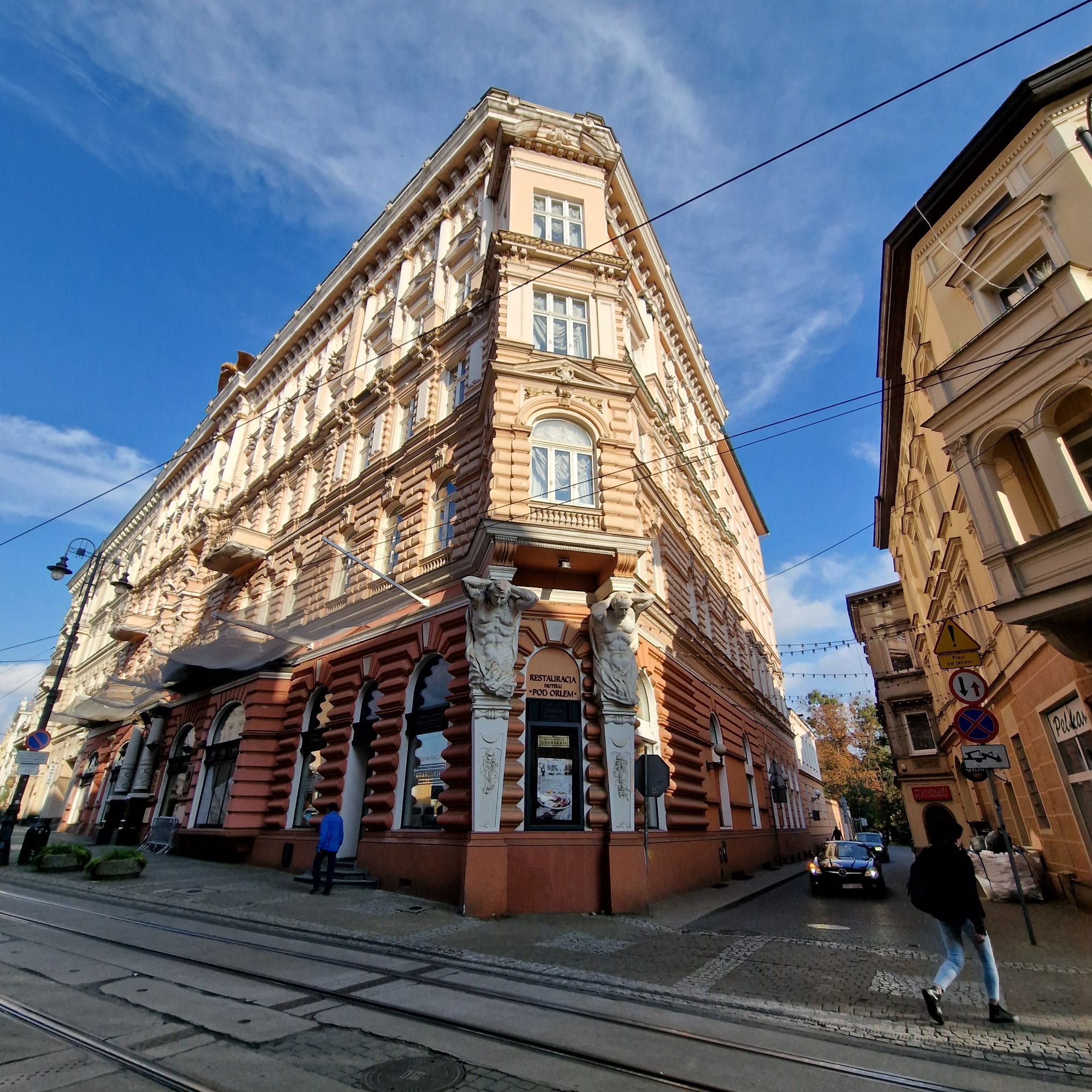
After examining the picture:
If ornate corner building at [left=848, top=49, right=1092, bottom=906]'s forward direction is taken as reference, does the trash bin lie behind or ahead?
ahead

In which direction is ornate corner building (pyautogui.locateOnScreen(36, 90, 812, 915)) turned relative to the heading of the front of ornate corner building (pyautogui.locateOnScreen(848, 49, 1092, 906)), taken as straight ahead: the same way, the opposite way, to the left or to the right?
to the left

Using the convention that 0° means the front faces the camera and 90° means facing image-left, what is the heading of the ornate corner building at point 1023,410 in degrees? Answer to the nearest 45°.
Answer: approximately 45°

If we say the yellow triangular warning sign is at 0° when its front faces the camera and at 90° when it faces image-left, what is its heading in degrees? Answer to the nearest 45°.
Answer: approximately 0°

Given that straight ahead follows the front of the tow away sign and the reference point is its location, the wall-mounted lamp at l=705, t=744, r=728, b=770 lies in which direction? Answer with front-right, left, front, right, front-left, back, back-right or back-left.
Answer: back-right

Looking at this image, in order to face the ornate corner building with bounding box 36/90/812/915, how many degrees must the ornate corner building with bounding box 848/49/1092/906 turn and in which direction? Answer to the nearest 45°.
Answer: approximately 45° to its right

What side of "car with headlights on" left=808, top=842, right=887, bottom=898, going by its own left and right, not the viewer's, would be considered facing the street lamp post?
right

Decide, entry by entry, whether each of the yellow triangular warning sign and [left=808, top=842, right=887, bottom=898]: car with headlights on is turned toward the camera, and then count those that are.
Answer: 2

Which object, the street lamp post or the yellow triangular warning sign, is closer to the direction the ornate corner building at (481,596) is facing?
the yellow triangular warning sign

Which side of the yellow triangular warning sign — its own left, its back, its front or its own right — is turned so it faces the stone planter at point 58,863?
right
